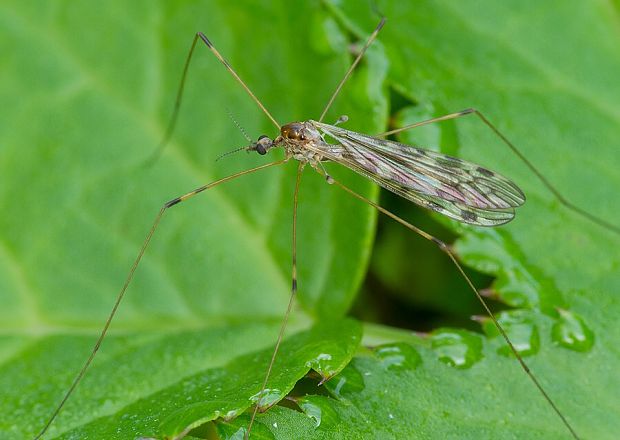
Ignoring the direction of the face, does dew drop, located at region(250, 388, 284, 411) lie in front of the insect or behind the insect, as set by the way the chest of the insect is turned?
in front

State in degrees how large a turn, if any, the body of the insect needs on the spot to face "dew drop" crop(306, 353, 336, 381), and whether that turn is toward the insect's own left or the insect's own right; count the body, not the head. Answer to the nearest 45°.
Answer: approximately 45° to the insect's own left

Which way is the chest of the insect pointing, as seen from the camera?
to the viewer's left
